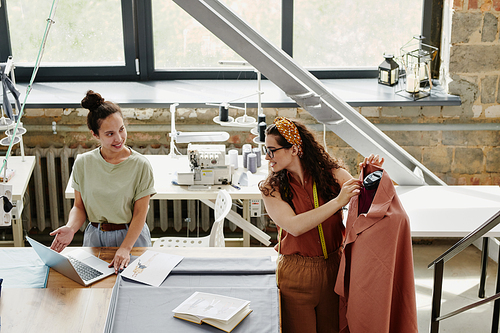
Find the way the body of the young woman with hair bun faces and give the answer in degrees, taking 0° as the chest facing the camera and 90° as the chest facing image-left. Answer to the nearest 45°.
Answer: approximately 0°

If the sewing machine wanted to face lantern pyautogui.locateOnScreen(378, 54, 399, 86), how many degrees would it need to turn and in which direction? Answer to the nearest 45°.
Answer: approximately 135° to its left

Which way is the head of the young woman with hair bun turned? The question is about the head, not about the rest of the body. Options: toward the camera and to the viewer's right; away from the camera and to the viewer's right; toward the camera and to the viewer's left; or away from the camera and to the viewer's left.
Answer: toward the camera and to the viewer's right

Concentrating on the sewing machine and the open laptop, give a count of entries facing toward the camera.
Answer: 1
